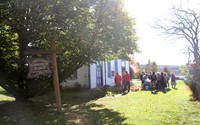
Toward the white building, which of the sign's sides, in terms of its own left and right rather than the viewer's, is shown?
back

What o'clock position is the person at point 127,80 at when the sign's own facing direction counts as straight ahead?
The person is roughly at 7 o'clock from the sign.

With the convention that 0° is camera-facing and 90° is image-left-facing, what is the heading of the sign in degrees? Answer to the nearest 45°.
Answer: approximately 0°

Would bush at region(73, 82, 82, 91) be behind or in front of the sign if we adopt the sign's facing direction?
behind

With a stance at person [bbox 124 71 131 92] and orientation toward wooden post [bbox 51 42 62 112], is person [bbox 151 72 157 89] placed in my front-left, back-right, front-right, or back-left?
back-left

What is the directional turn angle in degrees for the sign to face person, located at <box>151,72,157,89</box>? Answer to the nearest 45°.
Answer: approximately 135° to its left
